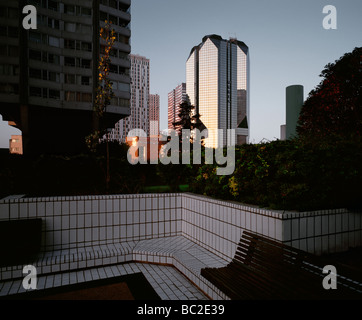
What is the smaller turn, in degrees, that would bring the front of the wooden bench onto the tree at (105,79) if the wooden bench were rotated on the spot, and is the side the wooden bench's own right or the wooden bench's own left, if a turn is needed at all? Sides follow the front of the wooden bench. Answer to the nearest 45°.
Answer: approximately 90° to the wooden bench's own right

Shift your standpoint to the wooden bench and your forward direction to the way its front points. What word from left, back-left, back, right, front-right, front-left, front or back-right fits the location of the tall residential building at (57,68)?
right

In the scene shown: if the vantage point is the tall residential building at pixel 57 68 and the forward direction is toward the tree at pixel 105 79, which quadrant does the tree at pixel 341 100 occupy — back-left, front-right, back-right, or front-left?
front-left

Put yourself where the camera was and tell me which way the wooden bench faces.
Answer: facing the viewer and to the left of the viewer

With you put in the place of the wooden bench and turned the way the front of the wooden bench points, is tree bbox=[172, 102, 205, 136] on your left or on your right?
on your right

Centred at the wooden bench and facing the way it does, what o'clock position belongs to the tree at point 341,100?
The tree is roughly at 5 o'clock from the wooden bench.

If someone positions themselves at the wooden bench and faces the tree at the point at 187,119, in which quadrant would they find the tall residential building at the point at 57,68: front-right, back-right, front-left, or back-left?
front-left
